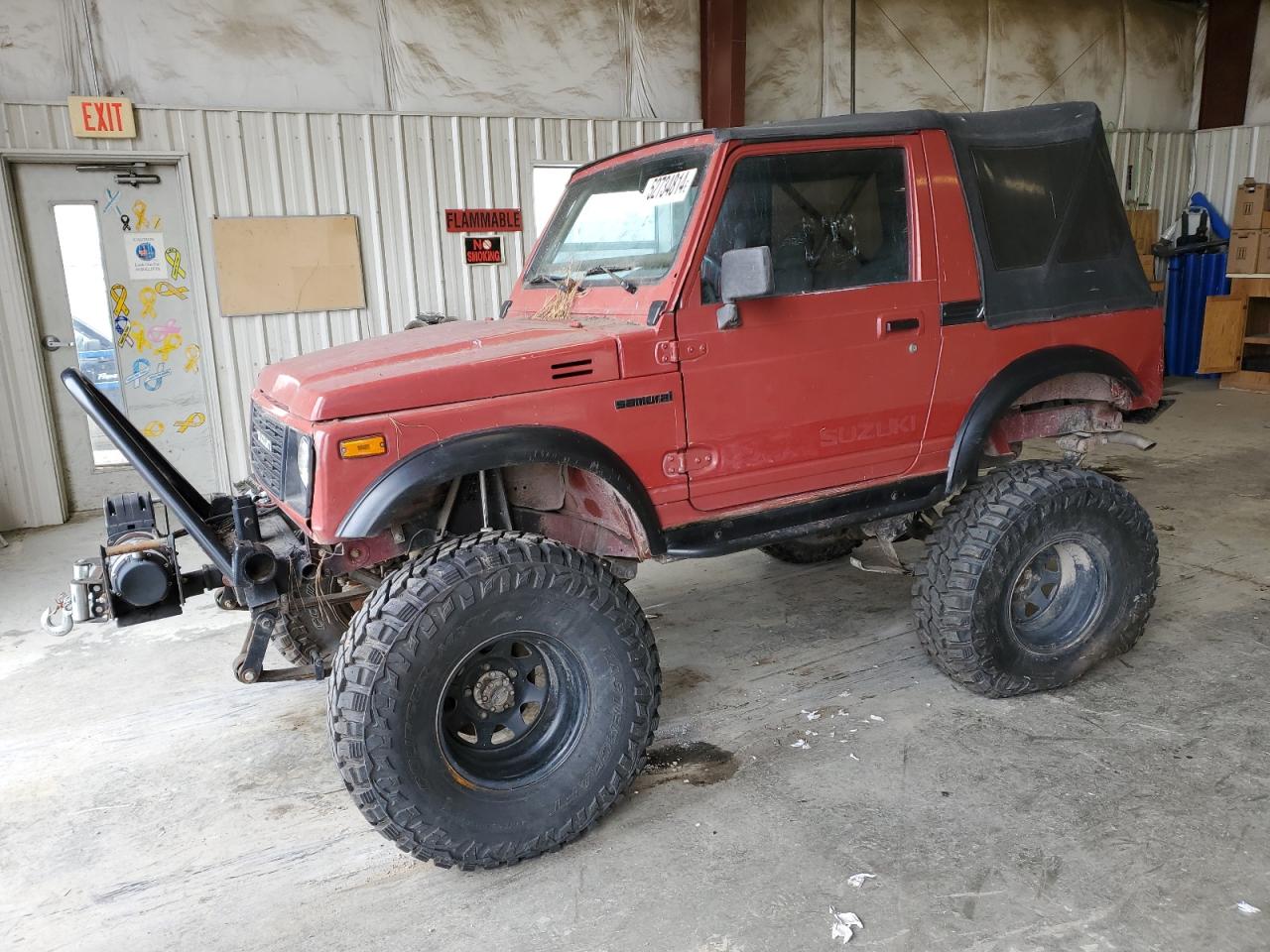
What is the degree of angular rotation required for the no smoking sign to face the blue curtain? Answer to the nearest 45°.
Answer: approximately 90° to its left

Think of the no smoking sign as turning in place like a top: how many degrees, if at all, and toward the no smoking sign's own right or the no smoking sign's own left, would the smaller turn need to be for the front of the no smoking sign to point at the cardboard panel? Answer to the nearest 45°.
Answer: approximately 90° to the no smoking sign's own right

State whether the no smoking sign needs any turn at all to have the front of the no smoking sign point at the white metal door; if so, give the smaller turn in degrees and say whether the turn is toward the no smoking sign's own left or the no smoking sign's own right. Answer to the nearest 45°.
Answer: approximately 90° to the no smoking sign's own right

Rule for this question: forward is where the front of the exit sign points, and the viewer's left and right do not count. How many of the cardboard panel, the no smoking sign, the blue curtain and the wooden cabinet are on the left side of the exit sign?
4

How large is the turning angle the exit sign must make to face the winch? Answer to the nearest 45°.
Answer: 0° — it already faces it

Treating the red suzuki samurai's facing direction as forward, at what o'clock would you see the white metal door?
The white metal door is roughly at 3 o'clock from the red suzuki samurai.

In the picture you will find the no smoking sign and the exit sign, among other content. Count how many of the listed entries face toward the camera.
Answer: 2

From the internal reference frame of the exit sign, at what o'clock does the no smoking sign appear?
The no smoking sign is roughly at 9 o'clock from the exit sign.

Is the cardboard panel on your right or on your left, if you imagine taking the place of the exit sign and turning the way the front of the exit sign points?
on your left

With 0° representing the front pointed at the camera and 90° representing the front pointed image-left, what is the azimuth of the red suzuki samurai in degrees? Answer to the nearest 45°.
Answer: approximately 45°

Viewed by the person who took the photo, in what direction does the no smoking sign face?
facing the viewer

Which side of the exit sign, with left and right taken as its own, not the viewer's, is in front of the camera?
front
